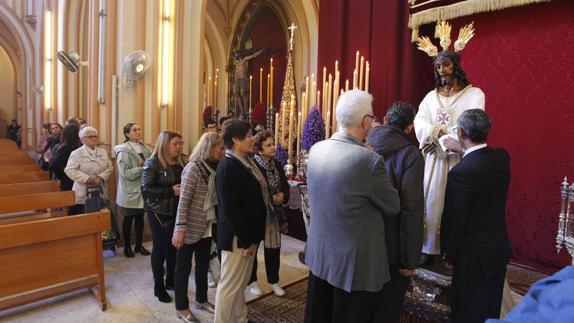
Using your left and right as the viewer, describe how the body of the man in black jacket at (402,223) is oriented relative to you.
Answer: facing away from the viewer and to the right of the viewer

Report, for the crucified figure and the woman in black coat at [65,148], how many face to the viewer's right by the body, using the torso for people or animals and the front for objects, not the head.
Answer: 1

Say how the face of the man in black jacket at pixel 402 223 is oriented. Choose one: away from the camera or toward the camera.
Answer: away from the camera

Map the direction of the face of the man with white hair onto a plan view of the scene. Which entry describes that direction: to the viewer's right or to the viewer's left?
to the viewer's right

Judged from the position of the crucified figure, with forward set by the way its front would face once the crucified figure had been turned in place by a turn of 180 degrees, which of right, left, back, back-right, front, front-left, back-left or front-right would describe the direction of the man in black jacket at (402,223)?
back-right

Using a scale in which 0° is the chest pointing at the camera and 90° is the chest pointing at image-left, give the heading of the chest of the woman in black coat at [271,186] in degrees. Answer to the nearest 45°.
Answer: approximately 315°

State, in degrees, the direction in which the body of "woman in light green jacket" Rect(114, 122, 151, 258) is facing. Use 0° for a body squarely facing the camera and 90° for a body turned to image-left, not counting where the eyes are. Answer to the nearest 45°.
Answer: approximately 315°

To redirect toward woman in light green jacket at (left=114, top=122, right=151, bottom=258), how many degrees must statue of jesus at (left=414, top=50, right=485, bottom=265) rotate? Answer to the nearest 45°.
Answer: approximately 45° to its right

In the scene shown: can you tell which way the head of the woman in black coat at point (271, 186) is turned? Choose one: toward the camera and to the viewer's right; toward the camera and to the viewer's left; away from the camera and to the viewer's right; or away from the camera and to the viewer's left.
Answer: toward the camera and to the viewer's right

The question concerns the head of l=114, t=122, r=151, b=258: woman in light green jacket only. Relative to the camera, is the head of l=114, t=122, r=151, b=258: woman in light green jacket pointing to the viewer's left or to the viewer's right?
to the viewer's right
